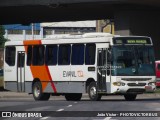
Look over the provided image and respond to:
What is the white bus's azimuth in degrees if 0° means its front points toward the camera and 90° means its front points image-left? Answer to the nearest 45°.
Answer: approximately 315°
